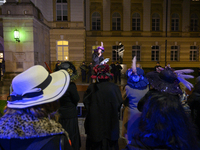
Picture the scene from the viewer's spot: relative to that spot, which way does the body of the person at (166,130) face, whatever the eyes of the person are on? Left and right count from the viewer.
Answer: facing away from the viewer

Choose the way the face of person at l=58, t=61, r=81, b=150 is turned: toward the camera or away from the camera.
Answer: away from the camera

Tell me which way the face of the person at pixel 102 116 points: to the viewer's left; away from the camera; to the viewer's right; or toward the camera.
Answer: away from the camera

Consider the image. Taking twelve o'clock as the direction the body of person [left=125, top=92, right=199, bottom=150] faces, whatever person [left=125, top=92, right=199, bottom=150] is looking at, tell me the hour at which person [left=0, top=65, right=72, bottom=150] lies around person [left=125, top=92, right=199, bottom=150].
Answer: person [left=0, top=65, right=72, bottom=150] is roughly at 8 o'clock from person [left=125, top=92, right=199, bottom=150].

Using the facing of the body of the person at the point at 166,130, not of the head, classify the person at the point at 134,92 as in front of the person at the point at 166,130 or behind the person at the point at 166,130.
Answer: in front

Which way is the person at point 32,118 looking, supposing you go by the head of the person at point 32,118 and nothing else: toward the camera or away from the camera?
away from the camera

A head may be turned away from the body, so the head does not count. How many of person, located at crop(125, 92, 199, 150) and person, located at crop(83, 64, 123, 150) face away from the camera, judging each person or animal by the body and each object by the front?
2

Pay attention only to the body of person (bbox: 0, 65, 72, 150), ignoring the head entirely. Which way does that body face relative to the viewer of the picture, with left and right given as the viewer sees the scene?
facing away from the viewer and to the right of the viewer

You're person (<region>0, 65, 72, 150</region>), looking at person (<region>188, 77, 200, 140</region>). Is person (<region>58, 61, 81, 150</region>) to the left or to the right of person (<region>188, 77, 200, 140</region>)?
left
